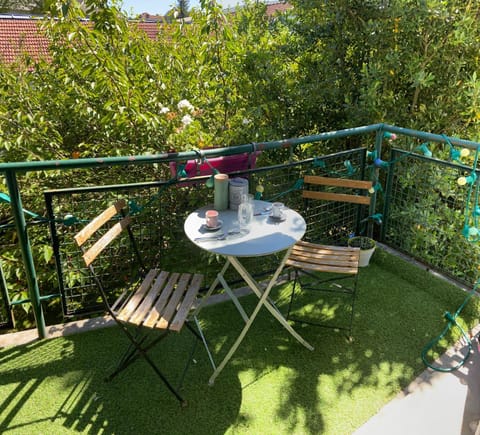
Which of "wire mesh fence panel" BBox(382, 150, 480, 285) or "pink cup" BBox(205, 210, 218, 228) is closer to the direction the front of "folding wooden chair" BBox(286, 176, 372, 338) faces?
the pink cup

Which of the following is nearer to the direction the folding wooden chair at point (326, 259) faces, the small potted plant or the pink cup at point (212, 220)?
the pink cup

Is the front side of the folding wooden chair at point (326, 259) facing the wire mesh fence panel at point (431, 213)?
no

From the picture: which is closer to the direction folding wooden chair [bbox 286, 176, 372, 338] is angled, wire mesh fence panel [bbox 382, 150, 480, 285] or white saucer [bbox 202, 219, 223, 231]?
the white saucer

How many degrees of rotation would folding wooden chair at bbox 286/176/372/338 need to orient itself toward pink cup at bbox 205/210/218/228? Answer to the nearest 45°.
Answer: approximately 45° to its right

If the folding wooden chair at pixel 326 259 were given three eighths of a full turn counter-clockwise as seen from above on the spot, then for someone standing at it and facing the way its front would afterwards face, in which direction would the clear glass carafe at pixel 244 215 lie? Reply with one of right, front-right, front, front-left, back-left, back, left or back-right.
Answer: back

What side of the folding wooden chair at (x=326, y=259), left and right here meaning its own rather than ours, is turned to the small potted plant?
back

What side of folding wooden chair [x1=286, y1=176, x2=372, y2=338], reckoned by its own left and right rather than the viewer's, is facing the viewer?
front
